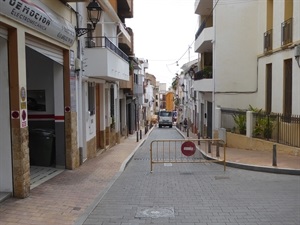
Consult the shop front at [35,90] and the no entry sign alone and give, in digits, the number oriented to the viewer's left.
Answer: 0

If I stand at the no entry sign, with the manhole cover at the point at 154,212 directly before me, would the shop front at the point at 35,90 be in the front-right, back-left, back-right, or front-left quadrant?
front-right

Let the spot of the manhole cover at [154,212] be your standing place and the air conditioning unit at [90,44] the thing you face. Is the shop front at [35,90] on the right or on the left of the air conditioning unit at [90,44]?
left

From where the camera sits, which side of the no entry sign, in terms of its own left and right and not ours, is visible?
front

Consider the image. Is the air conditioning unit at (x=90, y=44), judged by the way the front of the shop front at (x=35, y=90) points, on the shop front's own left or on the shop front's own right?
on the shop front's own left

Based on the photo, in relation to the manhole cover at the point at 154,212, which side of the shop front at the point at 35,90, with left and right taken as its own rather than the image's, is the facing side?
front

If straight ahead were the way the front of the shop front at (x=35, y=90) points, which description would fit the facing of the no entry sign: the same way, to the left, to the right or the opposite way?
to the right

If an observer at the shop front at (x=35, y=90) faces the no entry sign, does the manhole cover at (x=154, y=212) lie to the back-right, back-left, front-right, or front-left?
front-right

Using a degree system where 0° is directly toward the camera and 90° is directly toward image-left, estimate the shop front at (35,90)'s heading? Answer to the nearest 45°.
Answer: approximately 315°

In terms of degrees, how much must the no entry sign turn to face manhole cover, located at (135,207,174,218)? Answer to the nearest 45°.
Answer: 0° — it already faces it

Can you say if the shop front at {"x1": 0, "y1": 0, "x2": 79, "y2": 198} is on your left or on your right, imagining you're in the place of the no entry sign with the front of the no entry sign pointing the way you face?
on your right

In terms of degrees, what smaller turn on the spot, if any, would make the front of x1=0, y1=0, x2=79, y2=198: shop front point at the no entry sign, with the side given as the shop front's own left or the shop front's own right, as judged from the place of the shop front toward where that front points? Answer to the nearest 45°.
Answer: approximately 45° to the shop front's own left
